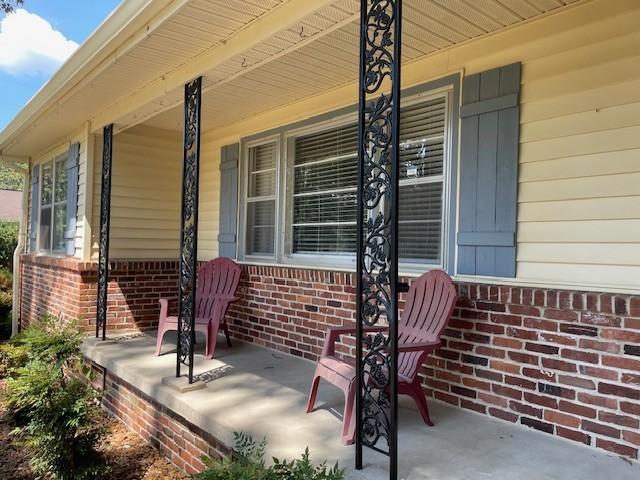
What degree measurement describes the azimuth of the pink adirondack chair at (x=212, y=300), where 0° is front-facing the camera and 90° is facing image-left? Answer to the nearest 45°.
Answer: approximately 45°

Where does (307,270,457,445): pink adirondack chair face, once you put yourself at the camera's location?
facing the viewer and to the left of the viewer

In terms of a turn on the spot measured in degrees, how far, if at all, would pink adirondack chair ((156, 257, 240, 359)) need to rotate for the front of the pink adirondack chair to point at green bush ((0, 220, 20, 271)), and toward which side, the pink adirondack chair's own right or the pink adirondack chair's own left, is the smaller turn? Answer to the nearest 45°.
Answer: approximately 90° to the pink adirondack chair's own right

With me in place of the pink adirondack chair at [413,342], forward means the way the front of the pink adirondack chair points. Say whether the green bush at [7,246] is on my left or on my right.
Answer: on my right

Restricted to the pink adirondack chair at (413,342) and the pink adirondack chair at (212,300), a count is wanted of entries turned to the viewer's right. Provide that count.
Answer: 0

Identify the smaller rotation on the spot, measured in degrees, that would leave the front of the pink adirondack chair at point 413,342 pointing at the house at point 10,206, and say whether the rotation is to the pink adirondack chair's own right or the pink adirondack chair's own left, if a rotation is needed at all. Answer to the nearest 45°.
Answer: approximately 90° to the pink adirondack chair's own right

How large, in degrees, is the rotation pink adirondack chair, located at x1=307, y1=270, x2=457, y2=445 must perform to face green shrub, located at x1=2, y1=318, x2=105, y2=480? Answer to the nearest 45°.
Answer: approximately 45° to its right

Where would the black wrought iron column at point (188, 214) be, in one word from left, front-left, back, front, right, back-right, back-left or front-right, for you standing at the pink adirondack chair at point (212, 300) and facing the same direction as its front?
front-left

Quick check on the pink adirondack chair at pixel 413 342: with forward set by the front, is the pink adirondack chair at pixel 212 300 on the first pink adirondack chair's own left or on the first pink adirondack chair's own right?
on the first pink adirondack chair's own right

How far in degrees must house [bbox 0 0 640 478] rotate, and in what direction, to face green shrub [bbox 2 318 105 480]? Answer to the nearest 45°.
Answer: approximately 45° to its right

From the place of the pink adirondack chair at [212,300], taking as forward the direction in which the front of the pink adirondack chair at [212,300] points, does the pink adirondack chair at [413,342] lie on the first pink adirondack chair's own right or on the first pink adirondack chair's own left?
on the first pink adirondack chair's own left

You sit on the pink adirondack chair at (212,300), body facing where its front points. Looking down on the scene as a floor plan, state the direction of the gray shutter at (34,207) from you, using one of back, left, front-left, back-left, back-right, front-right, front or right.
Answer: right

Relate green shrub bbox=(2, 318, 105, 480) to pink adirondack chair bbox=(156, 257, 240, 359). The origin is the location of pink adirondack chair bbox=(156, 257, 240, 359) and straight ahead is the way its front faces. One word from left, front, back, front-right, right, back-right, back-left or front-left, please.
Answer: front
